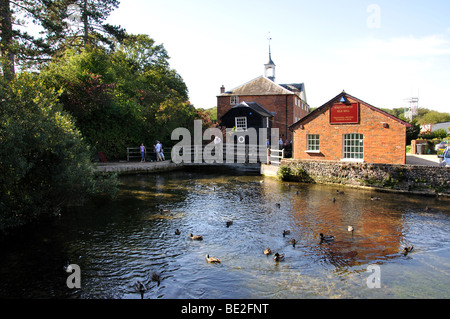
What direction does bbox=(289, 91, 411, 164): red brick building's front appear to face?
toward the camera

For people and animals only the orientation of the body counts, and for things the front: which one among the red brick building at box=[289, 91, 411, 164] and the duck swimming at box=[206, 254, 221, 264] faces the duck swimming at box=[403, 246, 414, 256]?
the red brick building

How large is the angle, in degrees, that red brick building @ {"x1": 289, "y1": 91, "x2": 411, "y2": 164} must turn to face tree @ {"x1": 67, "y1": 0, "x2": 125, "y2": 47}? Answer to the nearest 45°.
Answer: approximately 90° to its right

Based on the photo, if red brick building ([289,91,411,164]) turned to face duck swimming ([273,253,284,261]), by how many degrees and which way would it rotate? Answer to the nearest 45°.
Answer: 0° — it already faces it

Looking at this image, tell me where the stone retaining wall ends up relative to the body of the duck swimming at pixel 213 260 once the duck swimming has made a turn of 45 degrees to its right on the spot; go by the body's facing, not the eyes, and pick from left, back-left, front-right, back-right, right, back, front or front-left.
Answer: right

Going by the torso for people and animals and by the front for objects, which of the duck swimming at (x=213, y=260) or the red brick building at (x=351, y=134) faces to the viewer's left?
the duck swimming

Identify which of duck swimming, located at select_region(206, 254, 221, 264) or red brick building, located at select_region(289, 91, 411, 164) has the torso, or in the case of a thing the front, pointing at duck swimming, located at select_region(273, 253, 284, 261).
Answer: the red brick building

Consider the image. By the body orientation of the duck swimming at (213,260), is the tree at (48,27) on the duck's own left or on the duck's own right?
on the duck's own right

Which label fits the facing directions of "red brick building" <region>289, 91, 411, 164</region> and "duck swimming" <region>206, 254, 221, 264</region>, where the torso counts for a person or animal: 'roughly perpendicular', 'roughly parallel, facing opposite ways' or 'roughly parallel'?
roughly perpendicular

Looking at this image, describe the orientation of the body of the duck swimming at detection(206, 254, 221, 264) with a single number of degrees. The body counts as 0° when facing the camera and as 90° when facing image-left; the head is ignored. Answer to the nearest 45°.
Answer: approximately 90°

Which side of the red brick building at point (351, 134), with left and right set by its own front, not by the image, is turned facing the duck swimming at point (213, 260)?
front

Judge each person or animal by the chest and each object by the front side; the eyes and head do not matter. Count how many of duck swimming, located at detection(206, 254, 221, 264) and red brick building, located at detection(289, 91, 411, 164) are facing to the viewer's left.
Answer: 1

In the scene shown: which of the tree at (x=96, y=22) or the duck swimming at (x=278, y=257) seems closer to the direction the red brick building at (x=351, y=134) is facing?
the duck swimming

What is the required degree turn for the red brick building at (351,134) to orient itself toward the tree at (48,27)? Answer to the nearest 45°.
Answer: approximately 90° to its right

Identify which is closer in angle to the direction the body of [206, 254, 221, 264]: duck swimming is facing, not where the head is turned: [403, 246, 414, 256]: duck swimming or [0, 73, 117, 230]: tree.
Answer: the tree
